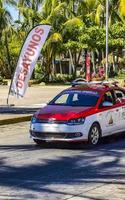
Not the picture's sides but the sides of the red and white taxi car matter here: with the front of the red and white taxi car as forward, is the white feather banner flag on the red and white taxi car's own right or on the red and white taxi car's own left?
on the red and white taxi car's own right

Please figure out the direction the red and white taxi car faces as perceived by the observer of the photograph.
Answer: facing the viewer and to the left of the viewer
